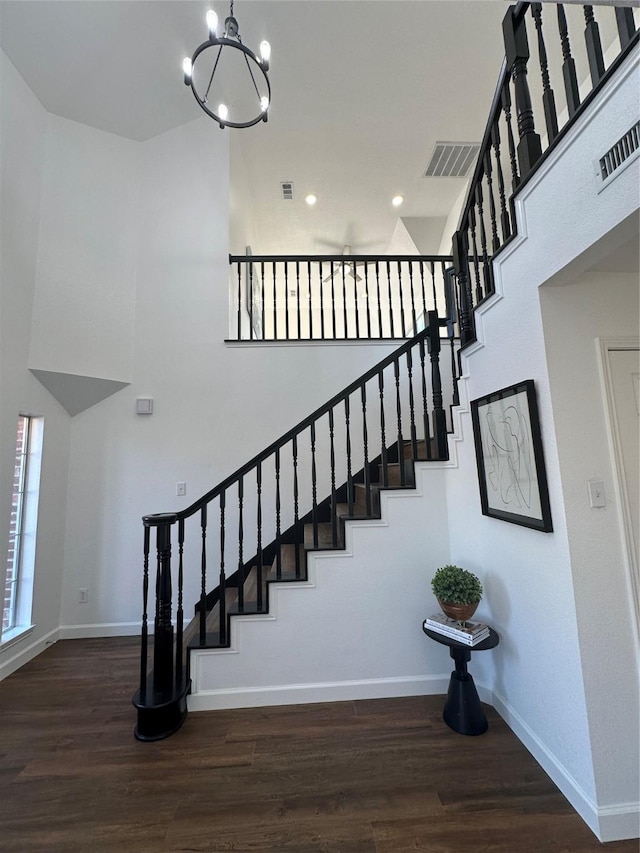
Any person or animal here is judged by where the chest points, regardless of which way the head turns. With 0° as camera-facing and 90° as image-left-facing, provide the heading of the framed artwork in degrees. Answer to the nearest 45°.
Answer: approximately 45°

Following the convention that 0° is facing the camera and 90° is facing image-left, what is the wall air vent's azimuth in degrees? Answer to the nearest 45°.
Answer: approximately 45°

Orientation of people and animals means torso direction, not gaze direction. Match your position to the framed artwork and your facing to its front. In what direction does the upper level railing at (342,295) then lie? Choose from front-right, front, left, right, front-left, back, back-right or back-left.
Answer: right

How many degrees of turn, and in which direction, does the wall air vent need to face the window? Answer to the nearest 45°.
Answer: approximately 45° to its right
